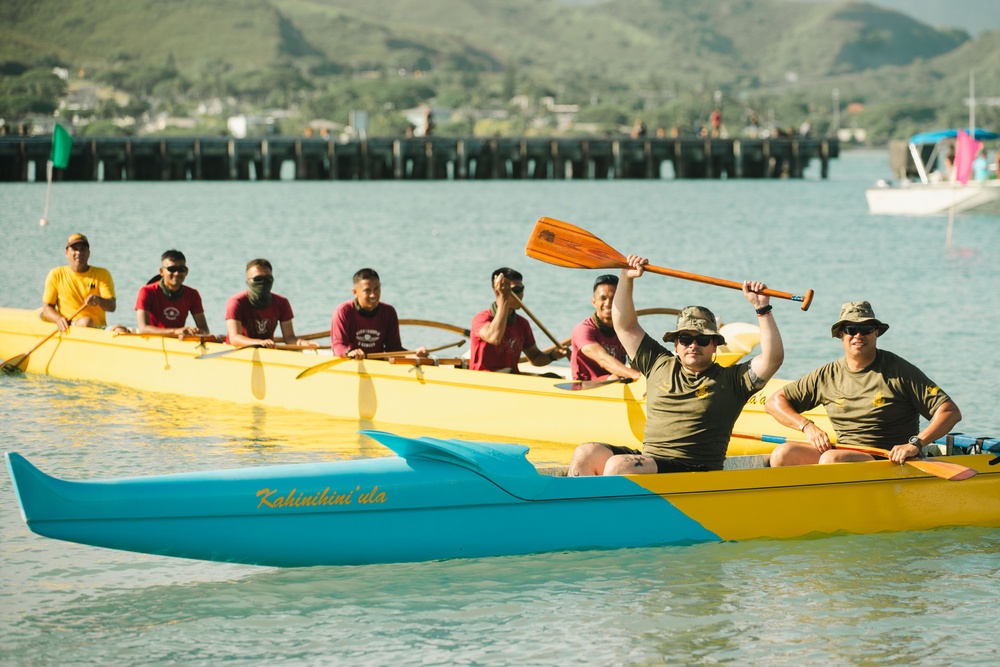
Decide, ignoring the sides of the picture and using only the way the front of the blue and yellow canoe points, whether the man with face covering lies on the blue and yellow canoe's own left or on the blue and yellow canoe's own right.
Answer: on the blue and yellow canoe's own right

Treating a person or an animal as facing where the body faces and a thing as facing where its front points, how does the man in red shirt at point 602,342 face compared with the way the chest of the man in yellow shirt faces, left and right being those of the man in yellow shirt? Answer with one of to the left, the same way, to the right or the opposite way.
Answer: the same way

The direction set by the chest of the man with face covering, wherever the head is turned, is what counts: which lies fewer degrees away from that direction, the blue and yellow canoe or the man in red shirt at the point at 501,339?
the blue and yellow canoe

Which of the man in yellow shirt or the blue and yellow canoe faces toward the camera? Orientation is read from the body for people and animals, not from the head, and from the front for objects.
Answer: the man in yellow shirt

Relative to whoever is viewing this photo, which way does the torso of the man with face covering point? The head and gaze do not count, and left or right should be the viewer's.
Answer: facing the viewer

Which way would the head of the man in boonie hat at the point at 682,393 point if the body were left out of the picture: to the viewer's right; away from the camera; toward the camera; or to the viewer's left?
toward the camera

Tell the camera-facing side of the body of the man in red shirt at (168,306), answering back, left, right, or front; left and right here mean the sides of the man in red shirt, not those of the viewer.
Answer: front

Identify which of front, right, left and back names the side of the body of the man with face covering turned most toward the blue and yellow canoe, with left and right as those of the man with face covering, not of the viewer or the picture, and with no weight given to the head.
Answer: front

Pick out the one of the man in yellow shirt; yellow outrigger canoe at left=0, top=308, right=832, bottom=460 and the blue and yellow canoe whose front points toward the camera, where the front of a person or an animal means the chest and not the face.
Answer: the man in yellow shirt

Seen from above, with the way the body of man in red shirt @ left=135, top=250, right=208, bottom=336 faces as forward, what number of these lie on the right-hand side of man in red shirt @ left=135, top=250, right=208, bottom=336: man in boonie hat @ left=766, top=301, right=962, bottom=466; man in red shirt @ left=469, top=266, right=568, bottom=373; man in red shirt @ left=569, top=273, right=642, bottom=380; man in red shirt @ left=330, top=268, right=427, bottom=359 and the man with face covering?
0

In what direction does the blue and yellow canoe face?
to the viewer's left

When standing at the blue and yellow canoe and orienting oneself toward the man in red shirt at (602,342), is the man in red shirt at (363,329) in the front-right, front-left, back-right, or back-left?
front-left
